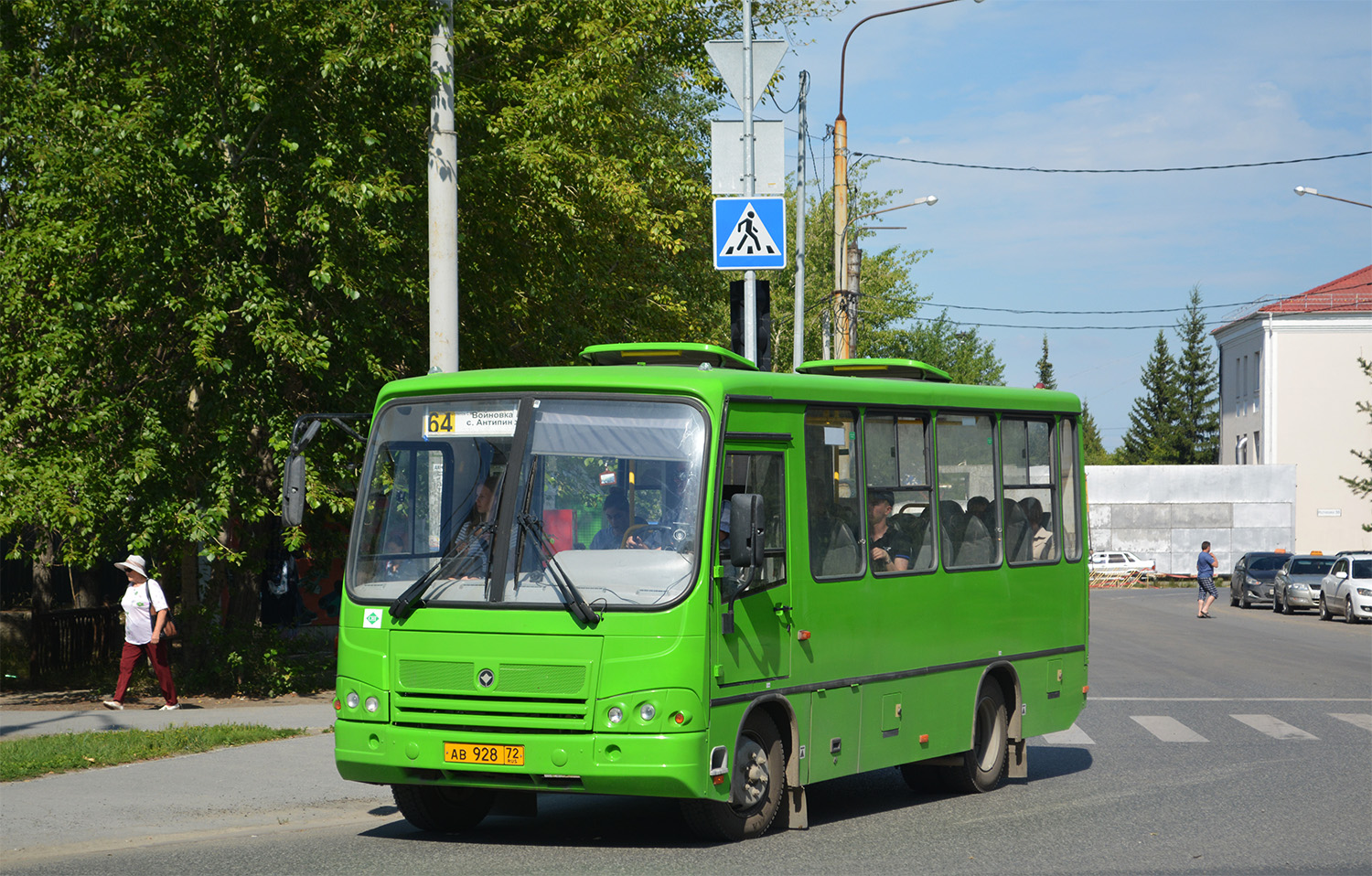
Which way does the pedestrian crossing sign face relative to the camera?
toward the camera

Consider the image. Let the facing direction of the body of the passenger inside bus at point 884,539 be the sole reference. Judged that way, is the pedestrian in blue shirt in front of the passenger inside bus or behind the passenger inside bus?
behind

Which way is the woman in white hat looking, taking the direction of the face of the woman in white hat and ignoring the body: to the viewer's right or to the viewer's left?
to the viewer's left

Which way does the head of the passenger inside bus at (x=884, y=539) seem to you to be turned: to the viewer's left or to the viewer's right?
to the viewer's left

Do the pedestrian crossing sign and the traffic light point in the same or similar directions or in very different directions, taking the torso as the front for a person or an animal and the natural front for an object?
very different directions

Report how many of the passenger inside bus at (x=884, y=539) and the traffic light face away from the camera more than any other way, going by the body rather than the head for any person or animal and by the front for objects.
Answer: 1

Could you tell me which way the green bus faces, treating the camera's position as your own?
facing the viewer and to the left of the viewer

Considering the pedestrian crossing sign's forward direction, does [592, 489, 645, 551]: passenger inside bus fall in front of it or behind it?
in front

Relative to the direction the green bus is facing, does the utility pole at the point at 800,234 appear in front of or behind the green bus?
behind

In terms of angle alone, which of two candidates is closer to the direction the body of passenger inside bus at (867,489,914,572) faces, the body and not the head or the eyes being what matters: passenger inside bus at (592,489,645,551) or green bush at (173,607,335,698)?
the passenger inside bus

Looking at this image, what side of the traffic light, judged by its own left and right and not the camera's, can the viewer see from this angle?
back

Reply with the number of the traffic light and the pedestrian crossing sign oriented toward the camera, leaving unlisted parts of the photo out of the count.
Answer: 1

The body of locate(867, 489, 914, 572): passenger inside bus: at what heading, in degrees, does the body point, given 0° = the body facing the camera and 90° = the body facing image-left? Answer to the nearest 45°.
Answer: approximately 45°

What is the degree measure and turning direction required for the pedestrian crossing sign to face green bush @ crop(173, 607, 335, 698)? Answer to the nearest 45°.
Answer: approximately 90° to its right
